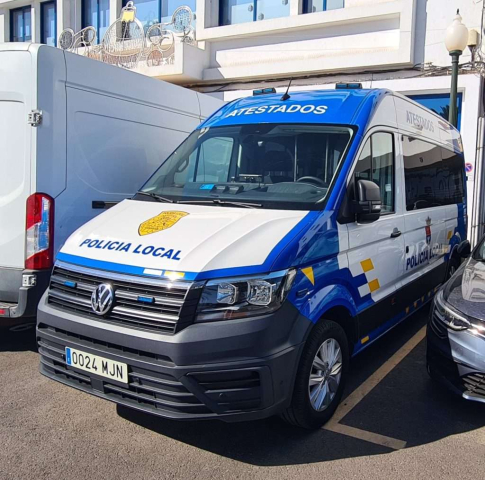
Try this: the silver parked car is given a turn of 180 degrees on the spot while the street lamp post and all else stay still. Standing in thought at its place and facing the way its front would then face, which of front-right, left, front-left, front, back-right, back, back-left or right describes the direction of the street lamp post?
front-left

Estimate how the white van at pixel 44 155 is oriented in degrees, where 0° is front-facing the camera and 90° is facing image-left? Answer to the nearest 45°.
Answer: approximately 225°

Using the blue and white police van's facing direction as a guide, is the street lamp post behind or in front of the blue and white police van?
behind

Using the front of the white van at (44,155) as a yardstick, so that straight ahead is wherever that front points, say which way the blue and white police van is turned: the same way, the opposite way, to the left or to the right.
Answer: the opposite way

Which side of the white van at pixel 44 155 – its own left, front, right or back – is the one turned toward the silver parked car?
right

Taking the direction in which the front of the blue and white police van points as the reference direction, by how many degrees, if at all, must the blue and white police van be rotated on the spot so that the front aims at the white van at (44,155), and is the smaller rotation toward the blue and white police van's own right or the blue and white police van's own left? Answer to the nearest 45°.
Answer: approximately 90° to the blue and white police van's own right

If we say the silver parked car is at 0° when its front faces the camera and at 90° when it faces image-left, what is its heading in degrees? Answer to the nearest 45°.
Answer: approximately 45°

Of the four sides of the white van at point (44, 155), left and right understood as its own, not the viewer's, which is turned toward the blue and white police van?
right
